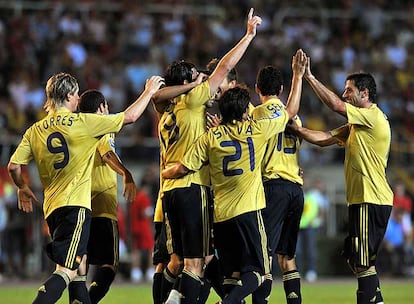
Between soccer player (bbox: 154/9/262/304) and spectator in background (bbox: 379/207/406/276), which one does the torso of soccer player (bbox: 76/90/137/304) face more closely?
the spectator in background

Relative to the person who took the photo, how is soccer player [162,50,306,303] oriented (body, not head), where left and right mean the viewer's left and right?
facing away from the viewer

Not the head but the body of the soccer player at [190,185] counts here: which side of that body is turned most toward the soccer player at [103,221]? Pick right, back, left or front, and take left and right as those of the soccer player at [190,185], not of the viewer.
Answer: left

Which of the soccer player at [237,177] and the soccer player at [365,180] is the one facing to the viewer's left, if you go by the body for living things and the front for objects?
the soccer player at [365,180]

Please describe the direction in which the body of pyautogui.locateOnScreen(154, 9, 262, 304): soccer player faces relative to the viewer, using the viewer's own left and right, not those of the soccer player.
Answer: facing away from the viewer and to the right of the viewer

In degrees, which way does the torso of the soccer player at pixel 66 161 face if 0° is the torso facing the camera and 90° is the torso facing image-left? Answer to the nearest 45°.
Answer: approximately 225°

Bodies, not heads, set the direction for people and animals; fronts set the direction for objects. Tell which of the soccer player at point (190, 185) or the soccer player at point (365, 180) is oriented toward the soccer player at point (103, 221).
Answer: the soccer player at point (365, 180)

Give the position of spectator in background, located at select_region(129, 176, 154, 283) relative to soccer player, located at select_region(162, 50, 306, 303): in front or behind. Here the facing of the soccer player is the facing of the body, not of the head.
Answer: in front

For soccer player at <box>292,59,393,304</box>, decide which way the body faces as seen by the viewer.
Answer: to the viewer's left

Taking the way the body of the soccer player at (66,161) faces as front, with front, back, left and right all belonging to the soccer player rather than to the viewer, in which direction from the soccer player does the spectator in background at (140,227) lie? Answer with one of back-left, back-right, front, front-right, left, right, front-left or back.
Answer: front-left

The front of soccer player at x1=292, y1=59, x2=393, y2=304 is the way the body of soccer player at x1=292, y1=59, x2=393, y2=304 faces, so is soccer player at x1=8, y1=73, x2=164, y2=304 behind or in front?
in front

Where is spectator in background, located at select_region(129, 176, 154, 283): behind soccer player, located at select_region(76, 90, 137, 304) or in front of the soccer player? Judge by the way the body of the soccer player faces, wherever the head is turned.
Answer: in front
